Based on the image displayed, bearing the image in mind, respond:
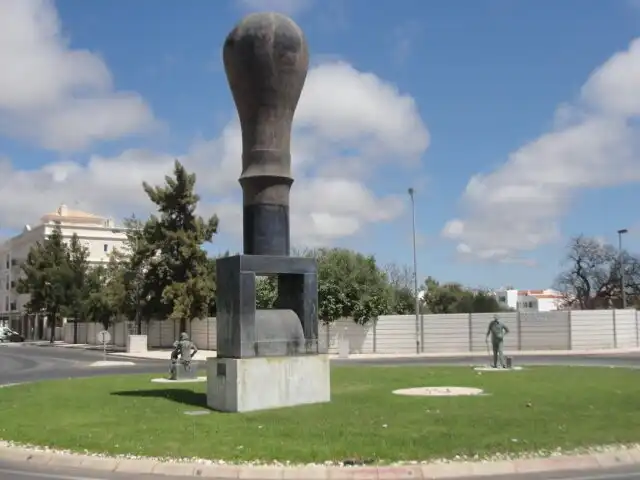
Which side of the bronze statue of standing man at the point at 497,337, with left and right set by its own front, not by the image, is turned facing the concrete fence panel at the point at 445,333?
back

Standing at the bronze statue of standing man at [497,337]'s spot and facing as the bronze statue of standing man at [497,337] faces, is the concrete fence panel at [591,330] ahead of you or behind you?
behind

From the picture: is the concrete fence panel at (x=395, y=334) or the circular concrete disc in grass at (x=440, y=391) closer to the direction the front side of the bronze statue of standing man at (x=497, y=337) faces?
the circular concrete disc in grass

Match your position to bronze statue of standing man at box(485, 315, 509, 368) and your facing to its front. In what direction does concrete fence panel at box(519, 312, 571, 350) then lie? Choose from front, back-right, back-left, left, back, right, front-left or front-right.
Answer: back

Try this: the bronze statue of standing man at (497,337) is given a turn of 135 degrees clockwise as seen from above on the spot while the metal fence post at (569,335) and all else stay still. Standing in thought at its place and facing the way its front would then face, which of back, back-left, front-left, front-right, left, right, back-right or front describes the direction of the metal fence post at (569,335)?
front-right
